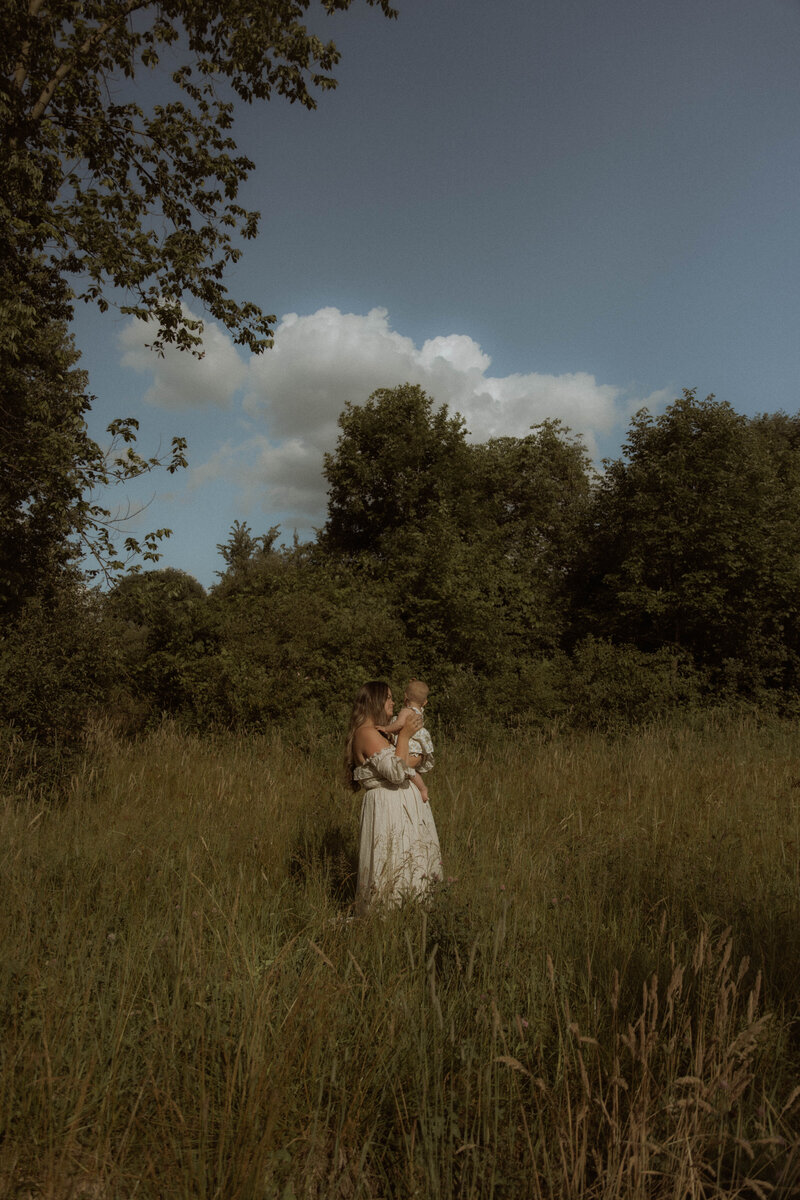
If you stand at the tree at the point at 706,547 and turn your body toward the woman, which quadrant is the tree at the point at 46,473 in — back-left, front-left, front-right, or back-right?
front-right

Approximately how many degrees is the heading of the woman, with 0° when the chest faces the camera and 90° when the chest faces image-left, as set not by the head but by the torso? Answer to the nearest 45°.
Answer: approximately 270°

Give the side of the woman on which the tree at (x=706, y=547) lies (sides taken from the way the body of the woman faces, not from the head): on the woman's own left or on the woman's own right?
on the woman's own left

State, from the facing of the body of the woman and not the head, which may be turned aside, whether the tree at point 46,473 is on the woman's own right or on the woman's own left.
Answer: on the woman's own left

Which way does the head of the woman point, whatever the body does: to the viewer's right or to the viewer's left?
to the viewer's right
